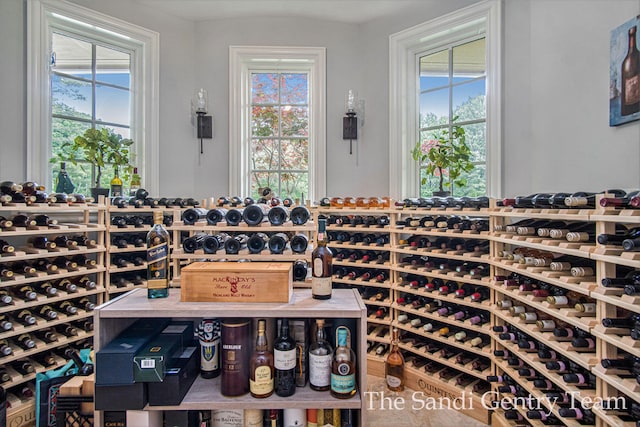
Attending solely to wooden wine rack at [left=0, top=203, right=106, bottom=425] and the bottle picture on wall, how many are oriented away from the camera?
0

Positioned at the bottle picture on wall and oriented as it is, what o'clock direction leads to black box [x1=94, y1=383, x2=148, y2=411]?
The black box is roughly at 12 o'clock from the bottle picture on wall.

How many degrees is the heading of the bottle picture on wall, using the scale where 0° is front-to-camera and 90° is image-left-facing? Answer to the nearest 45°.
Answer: approximately 45°

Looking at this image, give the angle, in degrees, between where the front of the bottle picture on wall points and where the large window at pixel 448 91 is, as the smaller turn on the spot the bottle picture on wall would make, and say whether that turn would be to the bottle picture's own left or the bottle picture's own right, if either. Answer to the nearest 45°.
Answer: approximately 90° to the bottle picture's own right

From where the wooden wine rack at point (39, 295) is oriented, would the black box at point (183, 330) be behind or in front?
in front

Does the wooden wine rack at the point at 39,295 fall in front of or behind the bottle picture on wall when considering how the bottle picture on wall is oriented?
in front

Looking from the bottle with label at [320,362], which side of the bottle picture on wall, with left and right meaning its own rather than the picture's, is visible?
front

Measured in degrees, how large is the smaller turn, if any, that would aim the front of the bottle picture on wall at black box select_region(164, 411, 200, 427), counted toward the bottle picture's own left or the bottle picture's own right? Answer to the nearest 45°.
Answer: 0° — it already faces it

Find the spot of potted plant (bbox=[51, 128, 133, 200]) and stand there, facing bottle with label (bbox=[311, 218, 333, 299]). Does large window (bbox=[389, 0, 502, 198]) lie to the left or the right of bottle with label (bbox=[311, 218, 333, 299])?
left

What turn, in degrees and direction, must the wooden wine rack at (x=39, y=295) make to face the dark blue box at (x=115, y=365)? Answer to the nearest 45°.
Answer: approximately 45° to its right

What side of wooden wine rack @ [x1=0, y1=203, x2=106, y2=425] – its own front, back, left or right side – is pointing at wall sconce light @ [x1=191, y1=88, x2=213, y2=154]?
left

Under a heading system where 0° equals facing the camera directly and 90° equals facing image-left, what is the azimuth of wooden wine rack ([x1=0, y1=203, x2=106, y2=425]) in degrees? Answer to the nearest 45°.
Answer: approximately 315°
